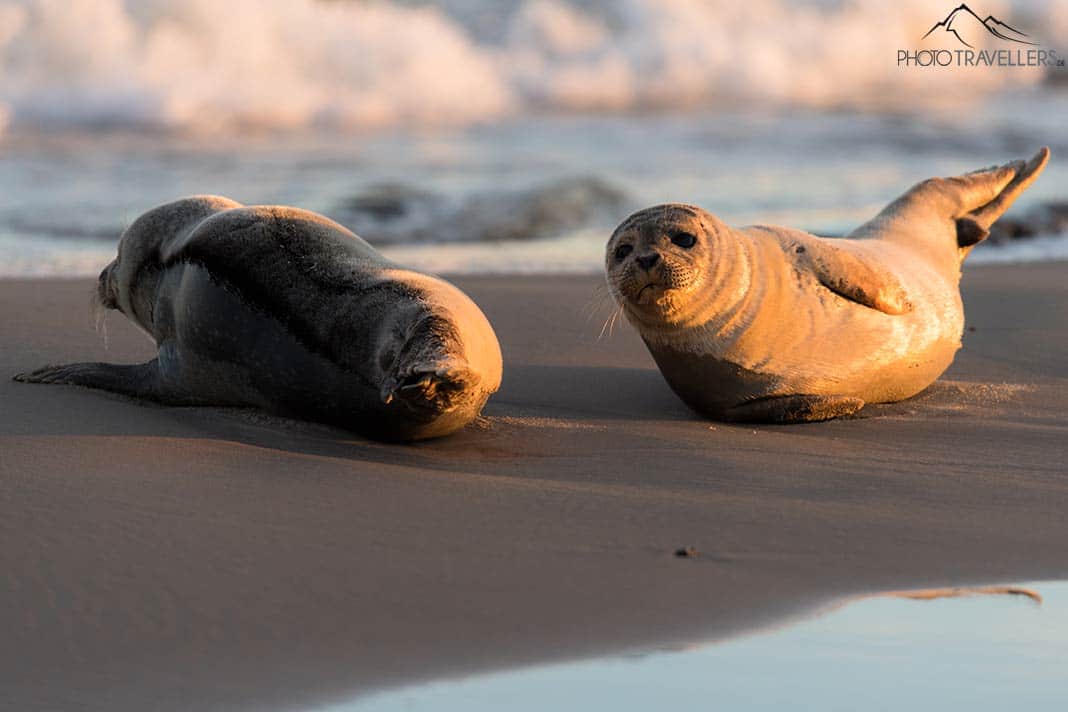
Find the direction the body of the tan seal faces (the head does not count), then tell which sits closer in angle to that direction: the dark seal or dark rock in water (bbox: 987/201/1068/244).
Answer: the dark seal

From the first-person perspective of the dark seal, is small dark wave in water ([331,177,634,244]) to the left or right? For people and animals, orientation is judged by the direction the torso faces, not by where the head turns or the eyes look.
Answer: on its right

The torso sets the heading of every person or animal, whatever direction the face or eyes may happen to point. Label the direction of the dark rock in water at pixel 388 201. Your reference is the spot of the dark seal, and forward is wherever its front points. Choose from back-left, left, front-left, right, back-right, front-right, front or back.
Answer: front-right

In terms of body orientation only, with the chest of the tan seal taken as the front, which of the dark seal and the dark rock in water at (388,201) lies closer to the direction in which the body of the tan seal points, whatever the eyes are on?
the dark seal

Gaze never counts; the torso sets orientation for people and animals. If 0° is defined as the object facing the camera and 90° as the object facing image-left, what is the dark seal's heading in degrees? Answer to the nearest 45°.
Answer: approximately 135°

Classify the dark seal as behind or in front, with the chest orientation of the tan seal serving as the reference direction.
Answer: in front

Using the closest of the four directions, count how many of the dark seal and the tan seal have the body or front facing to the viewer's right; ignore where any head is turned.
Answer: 0

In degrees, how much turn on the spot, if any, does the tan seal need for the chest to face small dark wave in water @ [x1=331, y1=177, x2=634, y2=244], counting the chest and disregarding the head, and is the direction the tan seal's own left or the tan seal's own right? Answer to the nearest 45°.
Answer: approximately 135° to the tan seal's own right

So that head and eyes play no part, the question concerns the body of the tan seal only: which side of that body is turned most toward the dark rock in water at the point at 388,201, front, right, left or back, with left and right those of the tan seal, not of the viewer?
right

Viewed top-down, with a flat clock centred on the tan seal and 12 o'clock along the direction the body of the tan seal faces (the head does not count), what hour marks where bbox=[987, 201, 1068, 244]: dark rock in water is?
The dark rock in water is roughly at 5 o'clock from the tan seal.

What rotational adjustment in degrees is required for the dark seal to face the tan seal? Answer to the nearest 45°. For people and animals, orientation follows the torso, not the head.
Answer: approximately 135° to its right

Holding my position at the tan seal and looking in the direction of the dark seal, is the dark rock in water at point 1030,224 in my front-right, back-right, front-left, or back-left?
back-right

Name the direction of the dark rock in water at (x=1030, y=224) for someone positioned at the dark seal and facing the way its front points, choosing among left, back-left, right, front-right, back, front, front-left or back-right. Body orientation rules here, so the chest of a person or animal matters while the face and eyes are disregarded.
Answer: right

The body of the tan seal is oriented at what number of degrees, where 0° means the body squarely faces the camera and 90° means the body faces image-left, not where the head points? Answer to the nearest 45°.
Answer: approximately 45°
